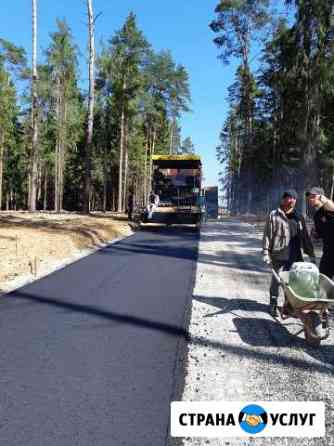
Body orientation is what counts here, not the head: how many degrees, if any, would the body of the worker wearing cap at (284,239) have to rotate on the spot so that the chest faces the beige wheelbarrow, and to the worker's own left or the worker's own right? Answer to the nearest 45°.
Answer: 0° — they already face it

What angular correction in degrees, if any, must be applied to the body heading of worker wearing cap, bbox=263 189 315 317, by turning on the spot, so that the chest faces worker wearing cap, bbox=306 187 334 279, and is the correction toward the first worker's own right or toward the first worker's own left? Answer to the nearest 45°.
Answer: approximately 45° to the first worker's own left

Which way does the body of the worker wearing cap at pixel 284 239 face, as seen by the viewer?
toward the camera
